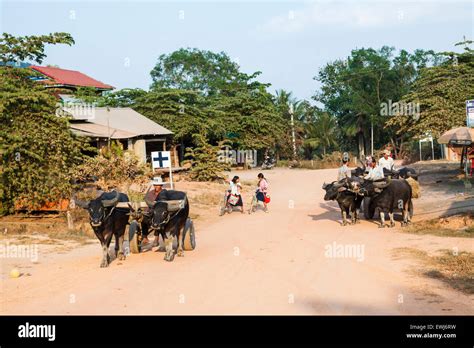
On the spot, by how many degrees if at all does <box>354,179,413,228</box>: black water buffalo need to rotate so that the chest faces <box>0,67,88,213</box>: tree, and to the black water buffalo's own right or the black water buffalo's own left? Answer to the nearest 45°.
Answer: approximately 45° to the black water buffalo's own right

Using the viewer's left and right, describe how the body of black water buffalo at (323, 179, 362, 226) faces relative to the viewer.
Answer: facing the viewer and to the left of the viewer

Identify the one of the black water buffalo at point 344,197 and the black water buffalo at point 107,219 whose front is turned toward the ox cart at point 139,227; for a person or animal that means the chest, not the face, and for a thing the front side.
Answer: the black water buffalo at point 344,197

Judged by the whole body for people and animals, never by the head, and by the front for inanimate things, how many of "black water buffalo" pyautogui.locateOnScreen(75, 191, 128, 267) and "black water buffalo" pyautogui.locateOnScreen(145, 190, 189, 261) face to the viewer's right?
0

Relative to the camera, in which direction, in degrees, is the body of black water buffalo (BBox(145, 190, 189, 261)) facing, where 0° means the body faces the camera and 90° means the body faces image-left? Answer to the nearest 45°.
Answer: approximately 45°

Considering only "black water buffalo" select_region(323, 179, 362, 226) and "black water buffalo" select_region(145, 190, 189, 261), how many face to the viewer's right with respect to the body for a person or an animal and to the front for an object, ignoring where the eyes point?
0

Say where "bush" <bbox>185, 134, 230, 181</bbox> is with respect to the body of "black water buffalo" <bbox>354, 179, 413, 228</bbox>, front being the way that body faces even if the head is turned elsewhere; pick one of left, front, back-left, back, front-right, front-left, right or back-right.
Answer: right

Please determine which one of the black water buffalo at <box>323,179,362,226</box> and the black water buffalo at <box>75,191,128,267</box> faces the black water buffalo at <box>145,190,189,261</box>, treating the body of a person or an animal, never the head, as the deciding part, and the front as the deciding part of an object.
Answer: the black water buffalo at <box>323,179,362,226</box>

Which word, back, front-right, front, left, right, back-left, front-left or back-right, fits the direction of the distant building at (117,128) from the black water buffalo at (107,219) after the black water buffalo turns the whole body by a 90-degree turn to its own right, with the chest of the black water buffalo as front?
front-right

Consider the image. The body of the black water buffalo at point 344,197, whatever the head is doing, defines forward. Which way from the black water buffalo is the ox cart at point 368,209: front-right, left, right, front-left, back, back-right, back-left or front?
back

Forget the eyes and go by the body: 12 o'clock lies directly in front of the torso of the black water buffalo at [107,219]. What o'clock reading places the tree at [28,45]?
The tree is roughly at 4 o'clock from the black water buffalo.

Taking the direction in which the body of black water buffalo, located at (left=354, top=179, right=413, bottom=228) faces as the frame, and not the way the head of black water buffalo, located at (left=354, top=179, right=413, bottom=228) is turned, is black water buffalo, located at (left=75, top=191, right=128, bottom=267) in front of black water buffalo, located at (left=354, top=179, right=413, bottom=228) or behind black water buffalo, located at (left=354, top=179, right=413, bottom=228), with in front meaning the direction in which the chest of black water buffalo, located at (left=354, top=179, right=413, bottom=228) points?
in front

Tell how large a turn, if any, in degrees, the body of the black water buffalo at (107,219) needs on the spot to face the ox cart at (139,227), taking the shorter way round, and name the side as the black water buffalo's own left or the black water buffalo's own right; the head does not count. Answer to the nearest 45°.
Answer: approximately 180°
